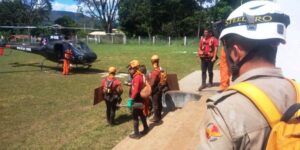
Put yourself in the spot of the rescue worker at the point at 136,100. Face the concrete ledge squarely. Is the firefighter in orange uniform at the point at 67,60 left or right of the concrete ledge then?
left

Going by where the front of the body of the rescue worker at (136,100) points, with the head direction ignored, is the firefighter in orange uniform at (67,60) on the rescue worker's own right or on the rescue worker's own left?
on the rescue worker's own right

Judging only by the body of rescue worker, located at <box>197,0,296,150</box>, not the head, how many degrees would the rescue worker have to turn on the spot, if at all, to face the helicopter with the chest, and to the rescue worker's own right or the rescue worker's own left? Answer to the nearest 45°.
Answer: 0° — they already face it

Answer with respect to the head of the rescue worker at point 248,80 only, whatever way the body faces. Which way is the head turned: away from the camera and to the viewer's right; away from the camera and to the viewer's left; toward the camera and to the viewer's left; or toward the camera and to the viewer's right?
away from the camera and to the viewer's left

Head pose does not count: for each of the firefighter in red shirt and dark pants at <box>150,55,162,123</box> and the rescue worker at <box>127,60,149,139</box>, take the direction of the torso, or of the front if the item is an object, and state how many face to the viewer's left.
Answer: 2

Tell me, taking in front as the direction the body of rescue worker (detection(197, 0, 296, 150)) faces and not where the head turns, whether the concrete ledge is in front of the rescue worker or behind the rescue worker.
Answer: in front

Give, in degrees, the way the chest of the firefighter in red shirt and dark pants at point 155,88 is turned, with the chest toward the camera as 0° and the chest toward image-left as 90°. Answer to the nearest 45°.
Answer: approximately 90°

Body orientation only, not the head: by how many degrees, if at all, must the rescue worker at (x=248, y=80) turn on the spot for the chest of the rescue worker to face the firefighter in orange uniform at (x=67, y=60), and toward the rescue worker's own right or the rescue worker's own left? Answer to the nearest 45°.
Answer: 0° — they already face them

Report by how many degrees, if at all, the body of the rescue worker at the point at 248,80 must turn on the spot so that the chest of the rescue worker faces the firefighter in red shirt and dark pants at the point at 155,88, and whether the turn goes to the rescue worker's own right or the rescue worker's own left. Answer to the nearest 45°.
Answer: approximately 45° to the rescue worker's own right

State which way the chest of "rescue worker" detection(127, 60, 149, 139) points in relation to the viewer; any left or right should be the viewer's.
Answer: facing to the left of the viewer

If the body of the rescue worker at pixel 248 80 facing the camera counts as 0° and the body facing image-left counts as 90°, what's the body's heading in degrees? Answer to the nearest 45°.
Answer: approximately 135°
